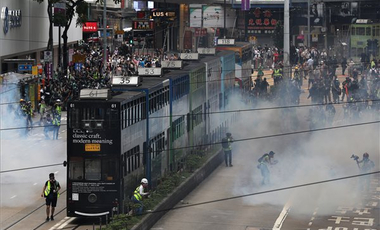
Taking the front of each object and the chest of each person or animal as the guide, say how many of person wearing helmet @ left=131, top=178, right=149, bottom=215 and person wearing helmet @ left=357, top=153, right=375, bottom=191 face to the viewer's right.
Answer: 1

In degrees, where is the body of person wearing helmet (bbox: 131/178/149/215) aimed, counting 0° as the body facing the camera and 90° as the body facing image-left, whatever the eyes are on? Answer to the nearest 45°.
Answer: approximately 270°

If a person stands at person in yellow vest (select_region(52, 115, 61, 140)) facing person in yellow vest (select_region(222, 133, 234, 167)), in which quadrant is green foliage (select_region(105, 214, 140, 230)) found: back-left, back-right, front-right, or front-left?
front-right

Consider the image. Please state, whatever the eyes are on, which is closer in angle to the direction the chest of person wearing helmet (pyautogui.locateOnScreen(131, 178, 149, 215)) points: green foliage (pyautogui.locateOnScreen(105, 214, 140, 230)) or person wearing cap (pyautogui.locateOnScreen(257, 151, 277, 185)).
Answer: the person wearing cap

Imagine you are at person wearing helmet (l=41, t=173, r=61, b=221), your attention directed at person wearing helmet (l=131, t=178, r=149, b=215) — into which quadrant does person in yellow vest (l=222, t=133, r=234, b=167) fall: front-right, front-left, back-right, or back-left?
front-left

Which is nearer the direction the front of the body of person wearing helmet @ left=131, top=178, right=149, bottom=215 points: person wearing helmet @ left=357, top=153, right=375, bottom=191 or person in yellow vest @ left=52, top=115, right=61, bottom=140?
the person wearing helmet

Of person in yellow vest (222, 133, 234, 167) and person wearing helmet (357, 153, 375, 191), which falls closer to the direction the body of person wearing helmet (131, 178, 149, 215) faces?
the person wearing helmet

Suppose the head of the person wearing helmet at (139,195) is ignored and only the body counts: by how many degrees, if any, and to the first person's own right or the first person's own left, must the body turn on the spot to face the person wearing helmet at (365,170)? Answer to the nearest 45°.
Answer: approximately 45° to the first person's own left
